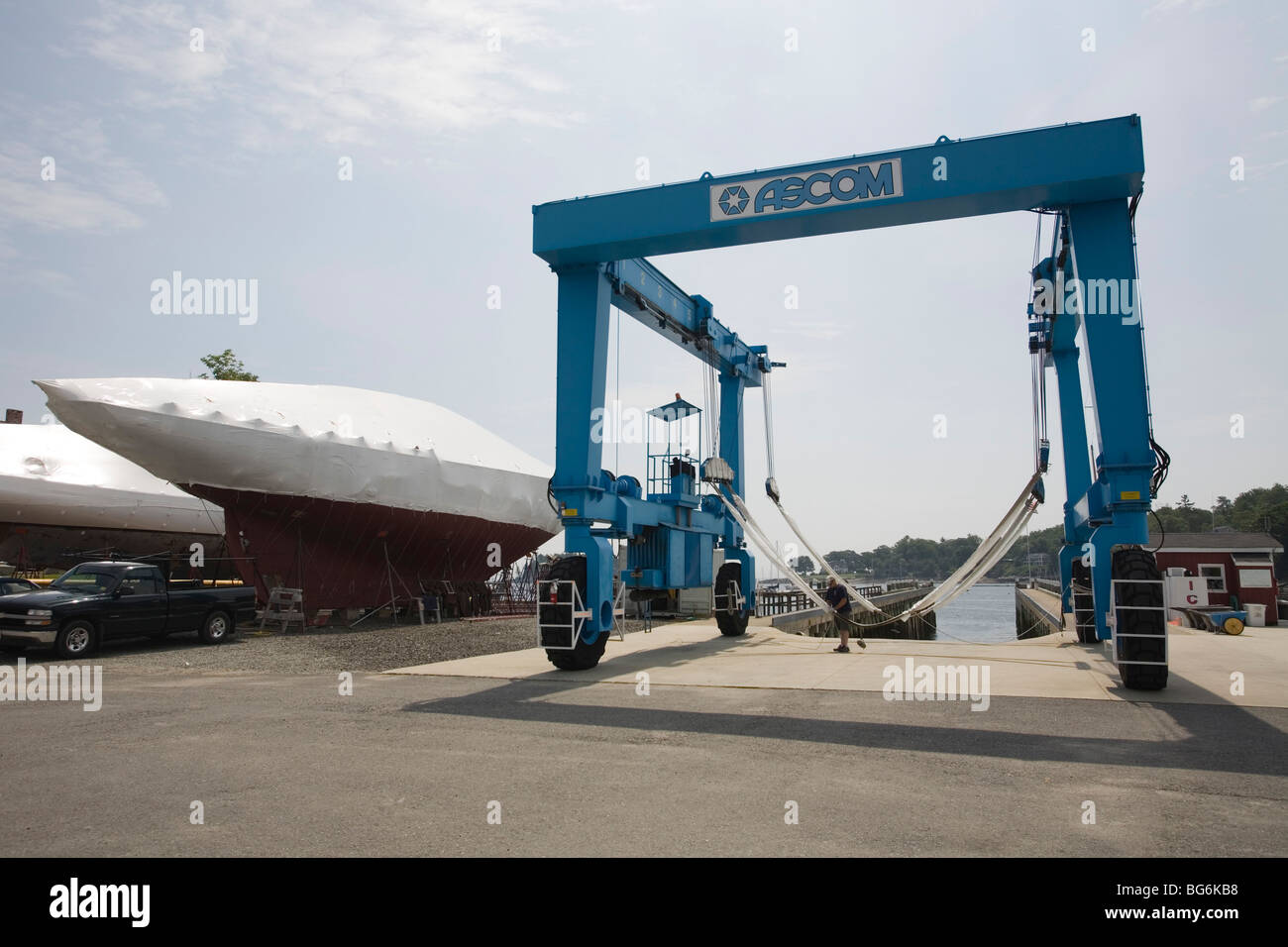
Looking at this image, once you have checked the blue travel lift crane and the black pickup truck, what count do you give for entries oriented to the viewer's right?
0

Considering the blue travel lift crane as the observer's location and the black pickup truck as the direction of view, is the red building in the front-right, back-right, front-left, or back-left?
back-right

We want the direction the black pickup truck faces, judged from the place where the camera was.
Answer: facing the viewer and to the left of the viewer

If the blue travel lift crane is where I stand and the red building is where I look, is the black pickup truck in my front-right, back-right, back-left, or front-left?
back-left

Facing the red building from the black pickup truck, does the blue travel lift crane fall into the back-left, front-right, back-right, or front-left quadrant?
front-right
